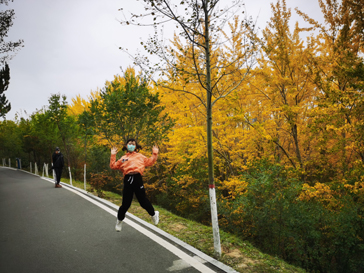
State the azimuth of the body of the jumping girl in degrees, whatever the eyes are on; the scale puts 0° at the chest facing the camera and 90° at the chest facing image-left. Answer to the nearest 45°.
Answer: approximately 0°

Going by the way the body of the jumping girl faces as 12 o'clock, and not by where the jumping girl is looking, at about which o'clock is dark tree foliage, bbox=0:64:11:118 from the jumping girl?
The dark tree foliage is roughly at 5 o'clock from the jumping girl.
